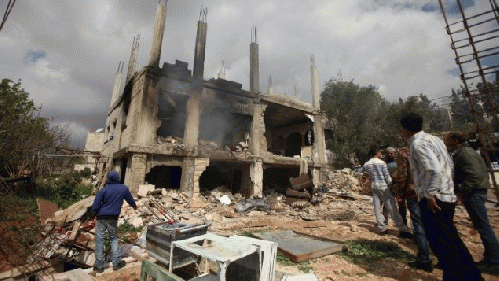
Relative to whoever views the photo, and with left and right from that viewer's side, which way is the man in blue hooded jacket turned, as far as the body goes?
facing away from the viewer

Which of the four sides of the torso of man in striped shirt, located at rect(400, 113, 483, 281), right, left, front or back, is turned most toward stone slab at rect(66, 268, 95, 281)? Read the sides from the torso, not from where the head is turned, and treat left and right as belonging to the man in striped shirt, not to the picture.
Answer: left

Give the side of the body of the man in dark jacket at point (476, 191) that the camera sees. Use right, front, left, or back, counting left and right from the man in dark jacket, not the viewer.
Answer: left

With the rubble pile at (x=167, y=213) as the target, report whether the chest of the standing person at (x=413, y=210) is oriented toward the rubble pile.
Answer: yes

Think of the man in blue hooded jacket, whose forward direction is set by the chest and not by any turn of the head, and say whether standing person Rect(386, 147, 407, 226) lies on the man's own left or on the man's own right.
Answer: on the man's own right

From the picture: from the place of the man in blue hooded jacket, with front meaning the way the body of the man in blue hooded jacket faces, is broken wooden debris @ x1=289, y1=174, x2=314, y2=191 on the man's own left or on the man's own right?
on the man's own right

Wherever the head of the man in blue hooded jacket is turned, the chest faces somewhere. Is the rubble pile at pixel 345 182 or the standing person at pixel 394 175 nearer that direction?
the rubble pile

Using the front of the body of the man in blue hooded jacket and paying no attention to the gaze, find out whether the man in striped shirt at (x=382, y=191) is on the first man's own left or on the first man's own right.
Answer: on the first man's own right

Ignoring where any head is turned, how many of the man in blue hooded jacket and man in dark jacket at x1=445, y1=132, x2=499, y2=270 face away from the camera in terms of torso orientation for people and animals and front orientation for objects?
1

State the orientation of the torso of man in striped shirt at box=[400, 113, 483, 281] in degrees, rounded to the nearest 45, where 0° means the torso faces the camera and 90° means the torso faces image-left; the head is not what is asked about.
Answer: approximately 135°
